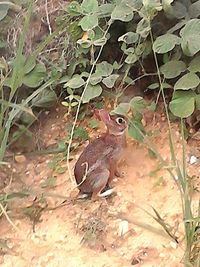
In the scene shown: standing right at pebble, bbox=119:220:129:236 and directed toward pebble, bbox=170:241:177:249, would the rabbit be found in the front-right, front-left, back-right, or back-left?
back-left

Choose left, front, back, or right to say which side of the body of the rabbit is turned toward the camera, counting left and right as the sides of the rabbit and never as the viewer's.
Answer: right

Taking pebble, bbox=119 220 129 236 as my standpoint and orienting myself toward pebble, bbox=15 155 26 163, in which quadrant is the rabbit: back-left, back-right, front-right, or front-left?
front-right

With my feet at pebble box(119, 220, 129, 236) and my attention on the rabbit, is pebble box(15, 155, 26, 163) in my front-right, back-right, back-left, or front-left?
front-left

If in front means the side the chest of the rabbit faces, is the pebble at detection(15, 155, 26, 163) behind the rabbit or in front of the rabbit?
behind

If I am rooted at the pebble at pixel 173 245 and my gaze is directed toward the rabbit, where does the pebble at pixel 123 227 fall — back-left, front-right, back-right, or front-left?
front-left

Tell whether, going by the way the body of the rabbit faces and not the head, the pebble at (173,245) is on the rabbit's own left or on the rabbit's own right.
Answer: on the rabbit's own right
